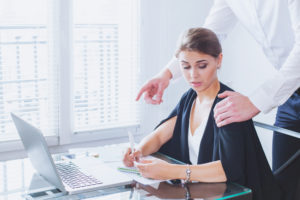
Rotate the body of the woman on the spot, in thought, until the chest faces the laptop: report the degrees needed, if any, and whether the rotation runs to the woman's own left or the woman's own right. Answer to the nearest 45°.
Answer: approximately 45° to the woman's own right

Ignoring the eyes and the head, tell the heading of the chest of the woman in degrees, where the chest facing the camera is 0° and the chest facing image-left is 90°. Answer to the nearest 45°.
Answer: approximately 45°

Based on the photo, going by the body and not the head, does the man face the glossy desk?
yes

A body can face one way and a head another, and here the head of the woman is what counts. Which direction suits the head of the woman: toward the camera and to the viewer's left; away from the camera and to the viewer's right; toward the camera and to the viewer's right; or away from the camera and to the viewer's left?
toward the camera and to the viewer's left
